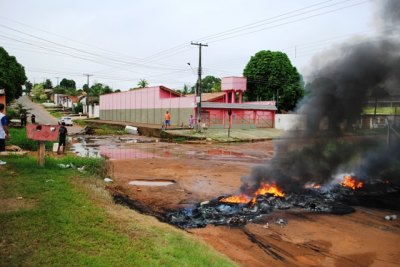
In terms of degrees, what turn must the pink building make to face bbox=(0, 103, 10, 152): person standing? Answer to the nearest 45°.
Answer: approximately 45° to its right

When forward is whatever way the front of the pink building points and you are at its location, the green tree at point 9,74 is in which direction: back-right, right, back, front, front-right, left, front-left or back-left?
back-right

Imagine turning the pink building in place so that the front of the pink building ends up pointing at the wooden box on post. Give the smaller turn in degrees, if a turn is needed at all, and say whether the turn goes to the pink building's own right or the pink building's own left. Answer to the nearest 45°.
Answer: approximately 45° to the pink building's own right

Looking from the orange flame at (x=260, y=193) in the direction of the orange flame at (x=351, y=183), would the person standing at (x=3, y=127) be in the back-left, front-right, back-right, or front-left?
back-left

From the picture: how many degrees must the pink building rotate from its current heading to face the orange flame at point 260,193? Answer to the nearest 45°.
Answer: approximately 45° to its right

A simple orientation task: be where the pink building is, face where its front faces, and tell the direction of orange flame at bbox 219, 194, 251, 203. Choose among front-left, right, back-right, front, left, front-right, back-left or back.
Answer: front-right
